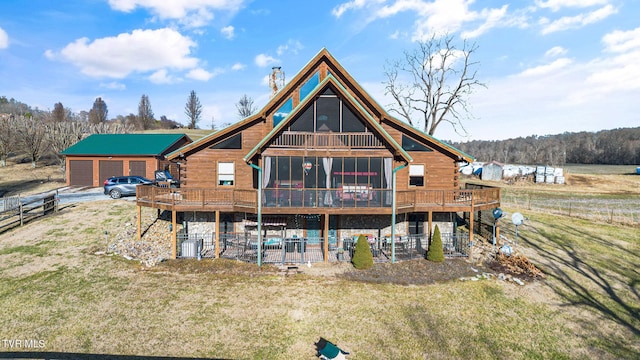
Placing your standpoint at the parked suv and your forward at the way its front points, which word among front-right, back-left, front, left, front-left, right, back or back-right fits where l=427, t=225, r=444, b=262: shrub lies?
front-right

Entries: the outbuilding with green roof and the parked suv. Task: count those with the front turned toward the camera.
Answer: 1

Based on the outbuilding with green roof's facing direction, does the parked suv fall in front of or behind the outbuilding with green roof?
in front

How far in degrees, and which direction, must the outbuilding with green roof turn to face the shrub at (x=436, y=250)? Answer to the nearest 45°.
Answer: approximately 45° to its left

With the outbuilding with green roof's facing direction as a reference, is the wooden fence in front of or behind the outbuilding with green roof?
in front

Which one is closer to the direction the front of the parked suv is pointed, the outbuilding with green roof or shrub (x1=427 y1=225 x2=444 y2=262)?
the shrub

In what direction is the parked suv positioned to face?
to the viewer's right
